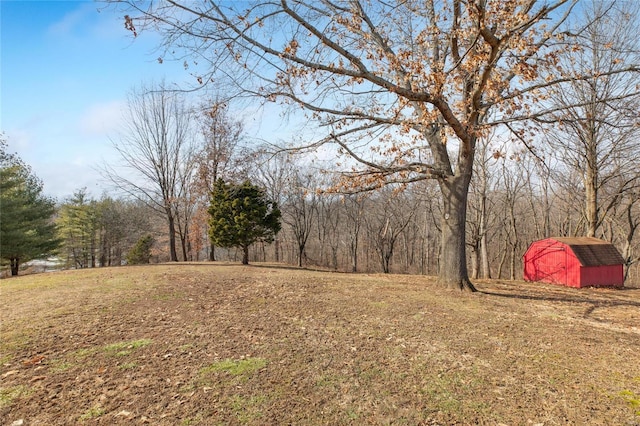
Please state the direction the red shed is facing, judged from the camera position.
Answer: facing the viewer and to the left of the viewer

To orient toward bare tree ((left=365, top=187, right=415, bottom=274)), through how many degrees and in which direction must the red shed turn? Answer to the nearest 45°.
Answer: approximately 90° to its right
